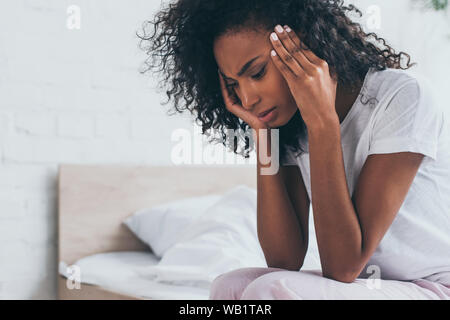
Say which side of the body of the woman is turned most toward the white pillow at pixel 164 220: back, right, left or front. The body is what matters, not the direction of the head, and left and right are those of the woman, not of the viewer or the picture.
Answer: right

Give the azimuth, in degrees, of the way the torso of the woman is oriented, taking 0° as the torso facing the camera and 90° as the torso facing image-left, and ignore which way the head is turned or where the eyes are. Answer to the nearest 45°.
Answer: approximately 45°
